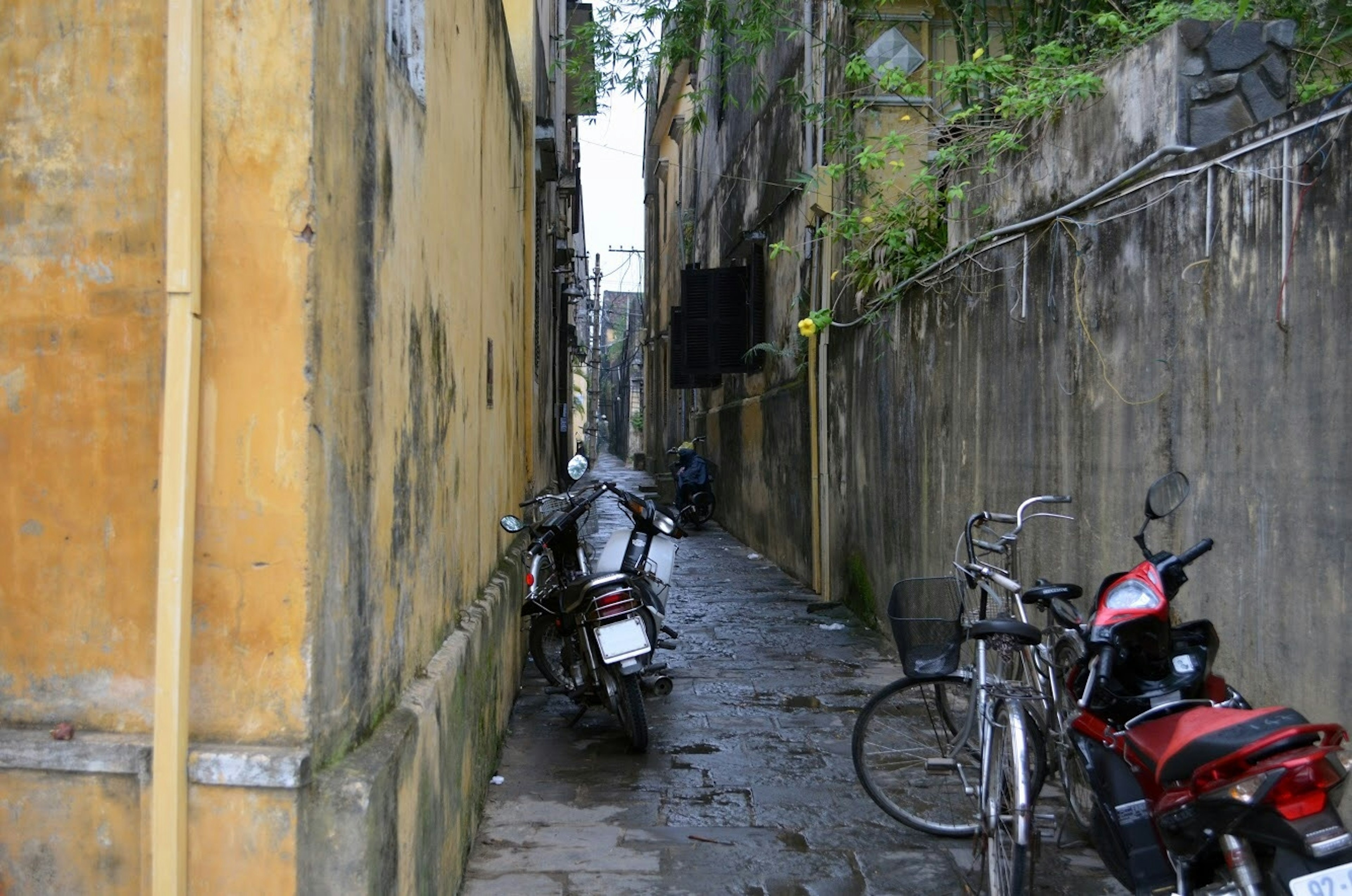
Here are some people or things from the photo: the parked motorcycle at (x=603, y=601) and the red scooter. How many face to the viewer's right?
0

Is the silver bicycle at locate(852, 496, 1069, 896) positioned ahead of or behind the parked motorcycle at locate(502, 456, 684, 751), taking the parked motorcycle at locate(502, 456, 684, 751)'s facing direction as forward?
behind

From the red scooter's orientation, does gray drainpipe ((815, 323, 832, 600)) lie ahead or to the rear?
ahead

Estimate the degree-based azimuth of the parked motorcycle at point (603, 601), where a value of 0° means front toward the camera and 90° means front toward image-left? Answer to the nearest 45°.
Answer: approximately 135°

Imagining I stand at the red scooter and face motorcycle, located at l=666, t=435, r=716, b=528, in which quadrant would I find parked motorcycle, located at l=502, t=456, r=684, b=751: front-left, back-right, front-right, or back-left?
front-left

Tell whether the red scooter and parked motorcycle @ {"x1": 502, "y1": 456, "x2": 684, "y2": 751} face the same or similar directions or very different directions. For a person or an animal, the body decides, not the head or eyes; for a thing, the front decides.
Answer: same or similar directions

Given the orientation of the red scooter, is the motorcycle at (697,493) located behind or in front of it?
in front

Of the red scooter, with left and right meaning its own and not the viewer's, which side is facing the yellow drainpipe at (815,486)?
front

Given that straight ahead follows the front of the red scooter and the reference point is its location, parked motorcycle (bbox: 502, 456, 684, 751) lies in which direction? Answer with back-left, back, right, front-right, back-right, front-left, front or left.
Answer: front

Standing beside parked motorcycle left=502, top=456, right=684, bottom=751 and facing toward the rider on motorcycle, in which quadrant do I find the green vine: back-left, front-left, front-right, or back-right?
front-right

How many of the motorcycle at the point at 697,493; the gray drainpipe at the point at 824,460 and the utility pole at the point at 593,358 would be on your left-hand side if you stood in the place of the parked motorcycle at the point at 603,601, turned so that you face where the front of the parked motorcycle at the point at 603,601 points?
0

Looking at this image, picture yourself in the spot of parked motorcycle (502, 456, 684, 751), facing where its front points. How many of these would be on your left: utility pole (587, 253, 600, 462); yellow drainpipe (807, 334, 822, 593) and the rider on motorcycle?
0

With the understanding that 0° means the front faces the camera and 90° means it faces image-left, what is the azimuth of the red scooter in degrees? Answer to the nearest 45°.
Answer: approximately 135°

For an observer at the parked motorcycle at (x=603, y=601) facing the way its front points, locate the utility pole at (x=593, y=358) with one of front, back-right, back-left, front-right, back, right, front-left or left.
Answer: front-right
